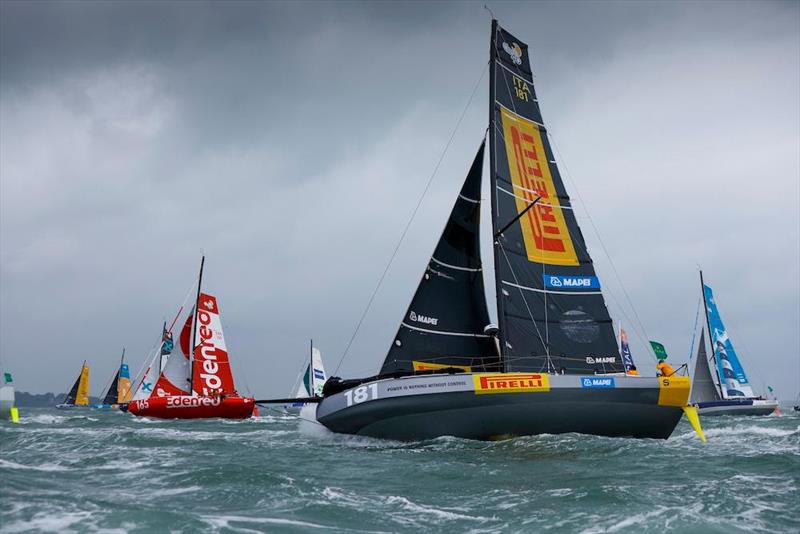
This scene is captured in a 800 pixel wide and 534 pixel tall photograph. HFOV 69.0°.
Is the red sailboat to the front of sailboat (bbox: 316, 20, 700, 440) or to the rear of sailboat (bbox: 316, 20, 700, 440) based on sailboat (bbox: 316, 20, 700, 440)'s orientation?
to the front

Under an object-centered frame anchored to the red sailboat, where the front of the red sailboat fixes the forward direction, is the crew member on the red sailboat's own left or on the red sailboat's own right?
on the red sailboat's own left

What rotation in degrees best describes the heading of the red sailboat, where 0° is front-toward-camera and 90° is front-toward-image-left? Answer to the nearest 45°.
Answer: approximately 90°

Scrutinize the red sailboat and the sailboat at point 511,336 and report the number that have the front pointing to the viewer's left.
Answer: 2

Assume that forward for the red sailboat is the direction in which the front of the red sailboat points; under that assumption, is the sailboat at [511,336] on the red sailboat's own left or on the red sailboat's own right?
on the red sailboat's own left

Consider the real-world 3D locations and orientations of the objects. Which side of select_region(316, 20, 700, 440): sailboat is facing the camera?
left

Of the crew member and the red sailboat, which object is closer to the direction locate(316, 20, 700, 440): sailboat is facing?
the red sailboat
